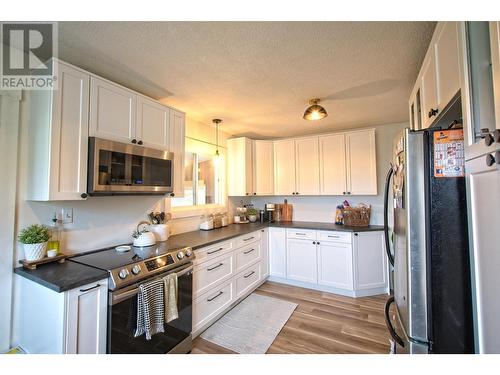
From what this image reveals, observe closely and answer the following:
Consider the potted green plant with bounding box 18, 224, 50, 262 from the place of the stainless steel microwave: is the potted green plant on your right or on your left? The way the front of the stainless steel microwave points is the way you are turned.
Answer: on your right

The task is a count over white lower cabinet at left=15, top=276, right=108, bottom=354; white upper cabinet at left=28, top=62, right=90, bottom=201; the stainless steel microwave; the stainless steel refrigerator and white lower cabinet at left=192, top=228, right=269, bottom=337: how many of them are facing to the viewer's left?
1

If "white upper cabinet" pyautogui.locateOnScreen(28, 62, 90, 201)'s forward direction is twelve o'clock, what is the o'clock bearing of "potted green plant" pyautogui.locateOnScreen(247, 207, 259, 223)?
The potted green plant is roughly at 10 o'clock from the white upper cabinet.

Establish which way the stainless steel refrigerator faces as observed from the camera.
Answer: facing to the left of the viewer

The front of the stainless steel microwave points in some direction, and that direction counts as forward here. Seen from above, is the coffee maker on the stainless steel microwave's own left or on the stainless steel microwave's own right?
on the stainless steel microwave's own left

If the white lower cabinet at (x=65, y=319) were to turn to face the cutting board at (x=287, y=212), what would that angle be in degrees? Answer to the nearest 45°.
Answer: approximately 45° to its left

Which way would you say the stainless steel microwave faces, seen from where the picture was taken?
facing the viewer and to the right of the viewer
